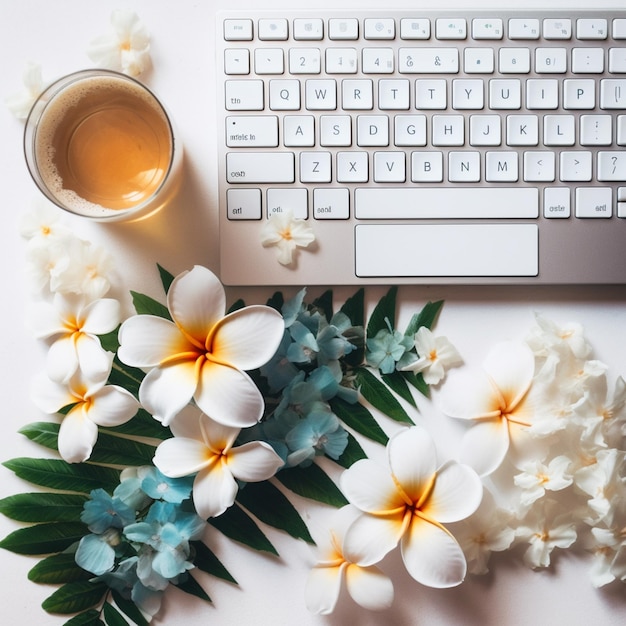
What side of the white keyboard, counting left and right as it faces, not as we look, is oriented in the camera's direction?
front

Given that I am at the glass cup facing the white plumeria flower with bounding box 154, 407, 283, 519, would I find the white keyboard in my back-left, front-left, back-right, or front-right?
front-left
